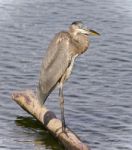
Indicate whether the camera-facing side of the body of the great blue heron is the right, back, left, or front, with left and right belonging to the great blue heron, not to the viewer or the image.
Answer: right
